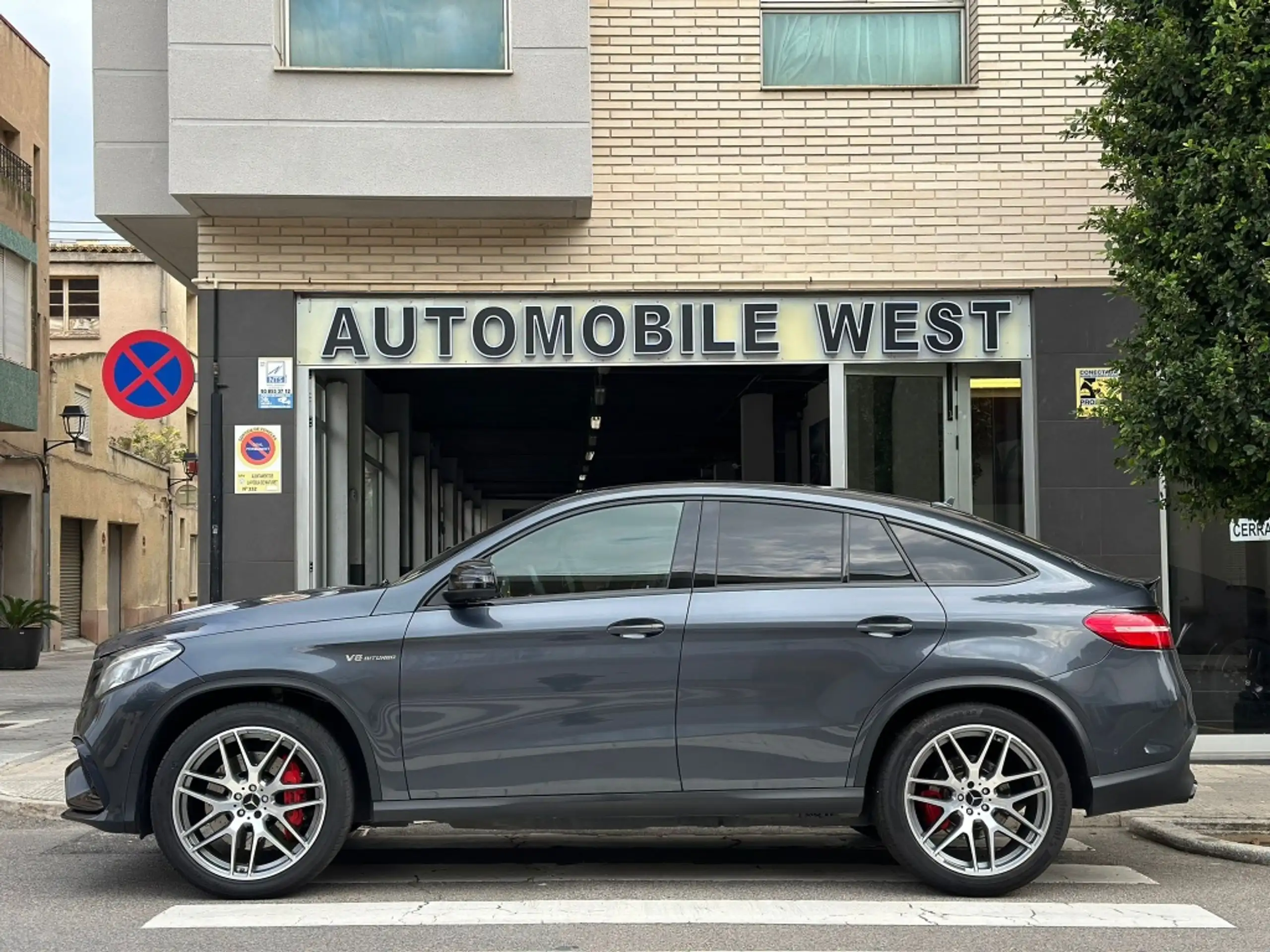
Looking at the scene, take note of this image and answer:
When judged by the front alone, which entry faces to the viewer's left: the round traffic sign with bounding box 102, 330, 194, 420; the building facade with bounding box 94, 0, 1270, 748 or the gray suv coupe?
the gray suv coupe

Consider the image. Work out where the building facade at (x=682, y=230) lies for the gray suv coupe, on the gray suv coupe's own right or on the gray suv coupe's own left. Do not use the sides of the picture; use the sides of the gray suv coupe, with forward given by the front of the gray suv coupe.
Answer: on the gray suv coupe's own right

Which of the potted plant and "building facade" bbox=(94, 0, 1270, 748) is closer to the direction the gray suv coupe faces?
the potted plant

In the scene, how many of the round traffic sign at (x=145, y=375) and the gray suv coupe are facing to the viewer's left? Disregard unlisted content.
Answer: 1

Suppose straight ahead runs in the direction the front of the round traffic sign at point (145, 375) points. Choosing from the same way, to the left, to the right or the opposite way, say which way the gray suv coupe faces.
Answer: to the right

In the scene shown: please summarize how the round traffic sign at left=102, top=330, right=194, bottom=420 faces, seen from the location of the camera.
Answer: facing the viewer

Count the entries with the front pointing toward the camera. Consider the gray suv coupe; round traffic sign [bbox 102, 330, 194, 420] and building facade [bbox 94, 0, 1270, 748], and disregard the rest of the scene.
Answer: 2

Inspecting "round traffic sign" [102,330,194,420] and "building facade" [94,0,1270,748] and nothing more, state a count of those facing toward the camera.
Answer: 2

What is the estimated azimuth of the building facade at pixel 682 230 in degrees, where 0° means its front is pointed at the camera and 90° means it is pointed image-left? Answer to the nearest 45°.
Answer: approximately 0°

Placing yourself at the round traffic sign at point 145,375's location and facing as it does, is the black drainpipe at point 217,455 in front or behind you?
behind

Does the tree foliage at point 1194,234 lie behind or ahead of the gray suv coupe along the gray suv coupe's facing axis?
behind

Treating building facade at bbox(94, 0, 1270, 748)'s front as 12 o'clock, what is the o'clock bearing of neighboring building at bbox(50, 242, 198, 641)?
The neighboring building is roughly at 5 o'clock from the building facade.

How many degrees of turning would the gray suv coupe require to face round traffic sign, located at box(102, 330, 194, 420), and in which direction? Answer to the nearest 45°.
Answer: approximately 45° to its right

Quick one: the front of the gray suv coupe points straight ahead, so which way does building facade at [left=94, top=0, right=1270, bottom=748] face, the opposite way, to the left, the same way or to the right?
to the left

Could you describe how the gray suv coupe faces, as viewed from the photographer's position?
facing to the left of the viewer

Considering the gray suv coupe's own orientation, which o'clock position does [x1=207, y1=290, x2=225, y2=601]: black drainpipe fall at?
The black drainpipe is roughly at 2 o'clock from the gray suv coupe.

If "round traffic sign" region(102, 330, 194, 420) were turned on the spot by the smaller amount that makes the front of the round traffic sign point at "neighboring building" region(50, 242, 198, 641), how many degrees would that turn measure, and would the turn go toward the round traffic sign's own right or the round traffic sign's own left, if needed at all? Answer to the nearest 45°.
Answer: approximately 180°
